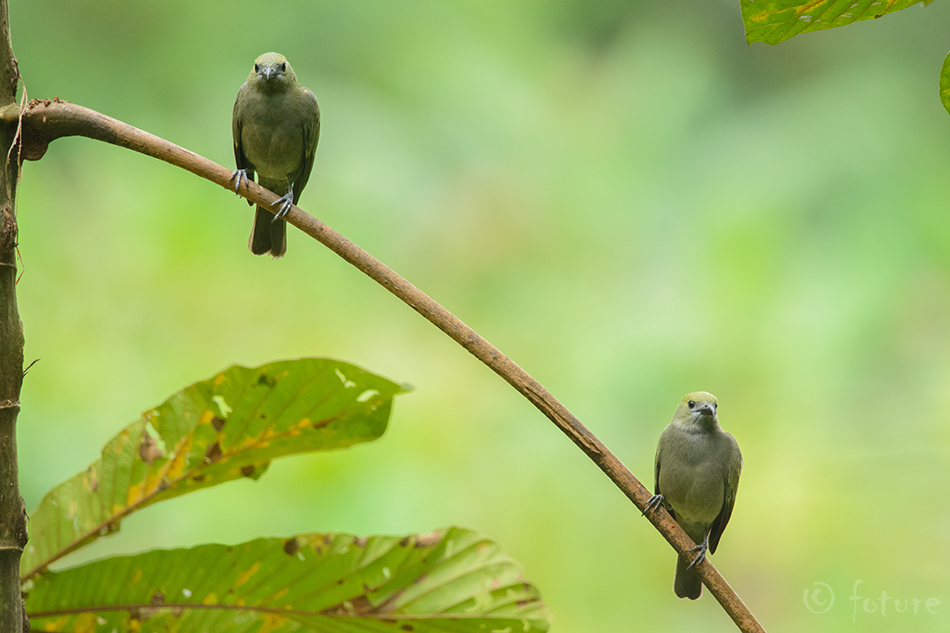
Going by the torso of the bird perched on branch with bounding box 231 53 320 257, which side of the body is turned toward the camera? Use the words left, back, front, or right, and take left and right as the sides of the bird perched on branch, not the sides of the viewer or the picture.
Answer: front

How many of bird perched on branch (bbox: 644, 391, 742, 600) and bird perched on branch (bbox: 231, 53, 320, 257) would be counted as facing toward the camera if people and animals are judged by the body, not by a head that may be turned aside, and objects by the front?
2

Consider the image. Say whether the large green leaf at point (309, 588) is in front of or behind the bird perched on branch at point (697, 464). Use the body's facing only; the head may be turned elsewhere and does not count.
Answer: in front

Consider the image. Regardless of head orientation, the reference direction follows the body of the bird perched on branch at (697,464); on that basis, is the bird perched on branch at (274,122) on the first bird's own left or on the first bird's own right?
on the first bird's own right
